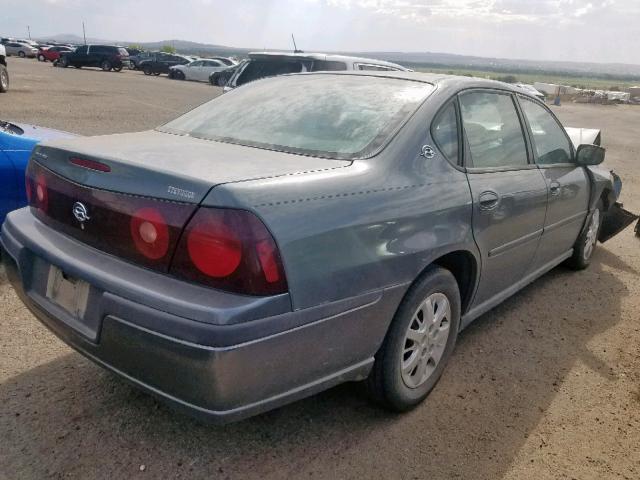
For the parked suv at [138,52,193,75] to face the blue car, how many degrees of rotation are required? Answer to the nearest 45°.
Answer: approximately 90° to its left

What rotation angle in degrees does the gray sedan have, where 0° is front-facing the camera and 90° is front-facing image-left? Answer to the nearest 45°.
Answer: approximately 225°

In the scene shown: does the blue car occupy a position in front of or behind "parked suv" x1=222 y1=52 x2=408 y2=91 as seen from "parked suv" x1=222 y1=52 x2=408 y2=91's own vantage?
in front

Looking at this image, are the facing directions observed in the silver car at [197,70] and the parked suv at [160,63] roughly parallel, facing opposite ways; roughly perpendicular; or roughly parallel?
roughly parallel

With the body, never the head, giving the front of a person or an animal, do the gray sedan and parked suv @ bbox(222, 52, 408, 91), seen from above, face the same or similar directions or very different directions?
very different directions

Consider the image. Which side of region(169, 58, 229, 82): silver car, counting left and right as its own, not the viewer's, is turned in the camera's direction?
left

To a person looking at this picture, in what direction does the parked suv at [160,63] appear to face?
facing to the left of the viewer

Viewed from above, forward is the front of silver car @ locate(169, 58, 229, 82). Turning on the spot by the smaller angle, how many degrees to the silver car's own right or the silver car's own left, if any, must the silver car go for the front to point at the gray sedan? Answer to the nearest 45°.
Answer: approximately 90° to the silver car's own left

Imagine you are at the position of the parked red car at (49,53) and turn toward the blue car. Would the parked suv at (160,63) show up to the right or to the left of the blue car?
left

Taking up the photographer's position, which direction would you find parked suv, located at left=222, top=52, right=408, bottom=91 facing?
facing the viewer and to the left of the viewer

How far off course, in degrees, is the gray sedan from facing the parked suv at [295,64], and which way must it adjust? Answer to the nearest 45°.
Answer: approximately 45° to its left

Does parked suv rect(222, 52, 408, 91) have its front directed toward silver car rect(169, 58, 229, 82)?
no

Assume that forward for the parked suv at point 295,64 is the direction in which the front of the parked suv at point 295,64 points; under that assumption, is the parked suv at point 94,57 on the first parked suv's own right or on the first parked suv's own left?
on the first parked suv's own right

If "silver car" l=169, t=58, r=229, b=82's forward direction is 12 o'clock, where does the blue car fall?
The blue car is roughly at 9 o'clock from the silver car.

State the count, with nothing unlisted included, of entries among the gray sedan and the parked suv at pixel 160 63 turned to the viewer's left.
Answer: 1

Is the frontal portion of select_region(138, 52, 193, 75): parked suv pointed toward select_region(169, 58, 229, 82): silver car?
no

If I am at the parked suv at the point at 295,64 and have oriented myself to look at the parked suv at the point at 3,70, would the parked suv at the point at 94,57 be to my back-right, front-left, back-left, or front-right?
front-right
